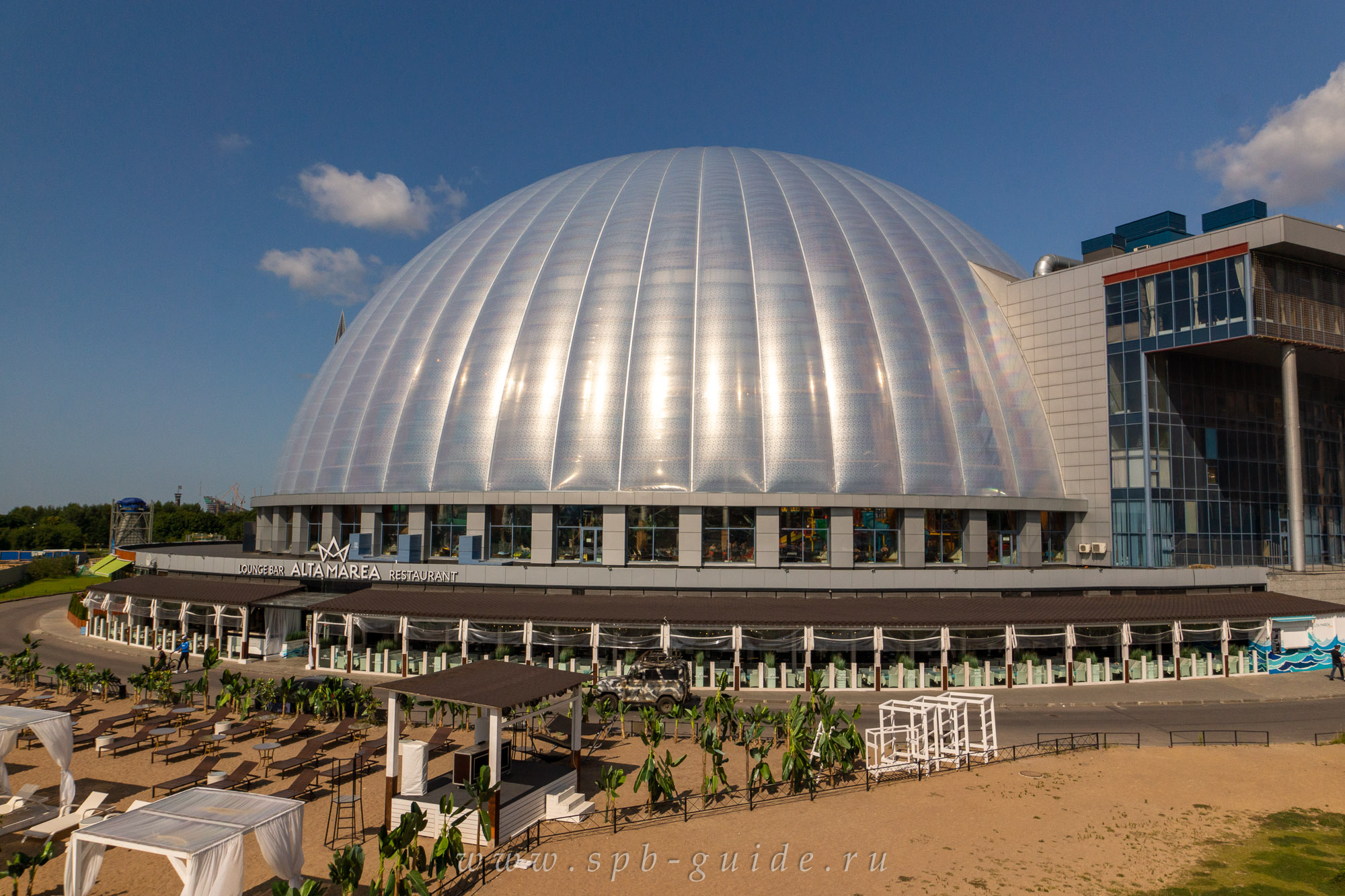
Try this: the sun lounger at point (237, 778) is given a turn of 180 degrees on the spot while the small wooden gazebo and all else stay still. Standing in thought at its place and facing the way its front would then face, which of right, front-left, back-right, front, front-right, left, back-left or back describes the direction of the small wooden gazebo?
right

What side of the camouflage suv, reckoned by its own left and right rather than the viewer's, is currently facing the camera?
left

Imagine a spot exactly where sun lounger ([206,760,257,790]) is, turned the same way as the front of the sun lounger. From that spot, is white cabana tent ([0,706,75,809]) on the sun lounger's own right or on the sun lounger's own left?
on the sun lounger's own right

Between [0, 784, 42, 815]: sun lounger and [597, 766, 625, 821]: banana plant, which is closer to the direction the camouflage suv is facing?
the sun lounger

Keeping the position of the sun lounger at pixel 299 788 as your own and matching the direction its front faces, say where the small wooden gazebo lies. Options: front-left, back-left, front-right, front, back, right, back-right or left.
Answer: left

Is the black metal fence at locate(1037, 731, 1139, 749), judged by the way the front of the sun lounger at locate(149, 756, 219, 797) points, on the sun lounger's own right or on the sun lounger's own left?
on the sun lounger's own left

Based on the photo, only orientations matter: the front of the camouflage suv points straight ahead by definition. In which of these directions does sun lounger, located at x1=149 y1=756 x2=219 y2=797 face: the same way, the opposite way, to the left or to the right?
to the left

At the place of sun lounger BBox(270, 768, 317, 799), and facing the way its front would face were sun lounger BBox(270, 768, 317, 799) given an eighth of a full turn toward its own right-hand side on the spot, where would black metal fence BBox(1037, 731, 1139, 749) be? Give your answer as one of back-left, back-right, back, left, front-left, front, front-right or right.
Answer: back

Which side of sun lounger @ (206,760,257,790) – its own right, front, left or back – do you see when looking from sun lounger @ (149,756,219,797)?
right

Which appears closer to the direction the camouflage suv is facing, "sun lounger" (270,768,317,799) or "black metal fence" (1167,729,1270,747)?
the sun lounger
